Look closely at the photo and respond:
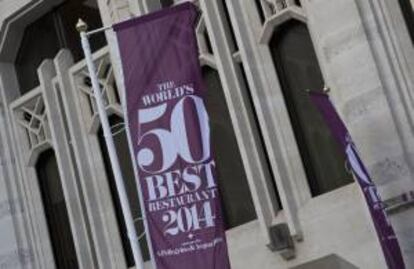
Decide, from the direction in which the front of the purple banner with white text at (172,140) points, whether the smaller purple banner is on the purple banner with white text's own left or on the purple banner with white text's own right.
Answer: on the purple banner with white text's own left

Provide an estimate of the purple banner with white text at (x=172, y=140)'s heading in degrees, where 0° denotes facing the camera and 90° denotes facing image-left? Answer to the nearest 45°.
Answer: approximately 0°

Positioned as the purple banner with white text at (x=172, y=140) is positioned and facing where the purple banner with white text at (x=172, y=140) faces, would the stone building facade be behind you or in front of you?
behind
